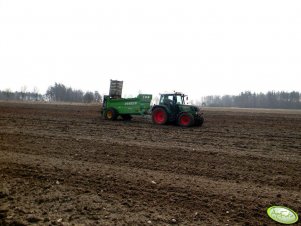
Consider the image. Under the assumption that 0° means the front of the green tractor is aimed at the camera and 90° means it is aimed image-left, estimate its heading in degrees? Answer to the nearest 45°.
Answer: approximately 315°
